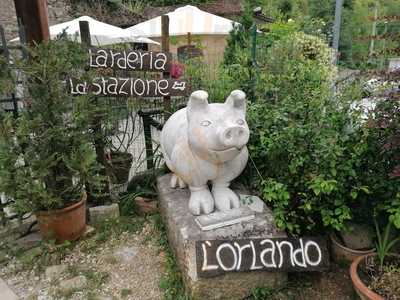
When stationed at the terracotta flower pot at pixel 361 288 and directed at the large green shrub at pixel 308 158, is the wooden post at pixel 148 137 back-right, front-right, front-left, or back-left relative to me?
front-left

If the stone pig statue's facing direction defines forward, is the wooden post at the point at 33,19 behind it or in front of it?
behind

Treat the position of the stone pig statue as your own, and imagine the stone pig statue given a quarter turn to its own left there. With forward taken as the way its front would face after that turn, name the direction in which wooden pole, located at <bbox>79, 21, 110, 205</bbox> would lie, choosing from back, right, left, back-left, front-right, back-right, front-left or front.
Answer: left

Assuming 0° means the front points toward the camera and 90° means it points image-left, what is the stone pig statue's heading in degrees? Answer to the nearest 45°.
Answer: approximately 315°

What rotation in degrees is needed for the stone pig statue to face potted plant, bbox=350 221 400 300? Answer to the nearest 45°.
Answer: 0° — it already faces it

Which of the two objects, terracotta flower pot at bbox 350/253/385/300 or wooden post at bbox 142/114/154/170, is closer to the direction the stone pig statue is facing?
the terracotta flower pot

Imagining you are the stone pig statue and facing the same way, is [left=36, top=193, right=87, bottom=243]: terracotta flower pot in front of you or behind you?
behind

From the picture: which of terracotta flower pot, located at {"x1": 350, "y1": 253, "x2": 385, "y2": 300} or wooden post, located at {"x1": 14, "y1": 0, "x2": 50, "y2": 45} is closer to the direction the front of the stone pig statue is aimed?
the terracotta flower pot

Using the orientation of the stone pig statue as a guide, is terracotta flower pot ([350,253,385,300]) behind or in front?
in front

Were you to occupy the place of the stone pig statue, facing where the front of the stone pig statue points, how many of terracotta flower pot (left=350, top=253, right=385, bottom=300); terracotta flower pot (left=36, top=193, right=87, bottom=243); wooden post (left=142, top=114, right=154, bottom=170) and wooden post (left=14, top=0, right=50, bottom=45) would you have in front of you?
1

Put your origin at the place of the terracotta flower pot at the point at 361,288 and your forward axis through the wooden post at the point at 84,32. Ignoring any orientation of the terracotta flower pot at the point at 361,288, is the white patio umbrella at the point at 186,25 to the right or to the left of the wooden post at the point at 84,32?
right

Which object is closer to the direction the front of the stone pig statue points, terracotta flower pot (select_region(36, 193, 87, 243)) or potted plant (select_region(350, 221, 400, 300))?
the potted plant

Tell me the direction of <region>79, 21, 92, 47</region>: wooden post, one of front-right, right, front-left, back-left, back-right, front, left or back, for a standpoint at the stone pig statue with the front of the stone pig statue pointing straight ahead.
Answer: back

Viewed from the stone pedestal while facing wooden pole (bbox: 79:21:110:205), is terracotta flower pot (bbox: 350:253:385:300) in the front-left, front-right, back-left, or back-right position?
back-right

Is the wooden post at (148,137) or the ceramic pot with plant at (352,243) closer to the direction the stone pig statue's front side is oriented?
the ceramic pot with plant

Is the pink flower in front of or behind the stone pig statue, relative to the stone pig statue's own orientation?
behind
